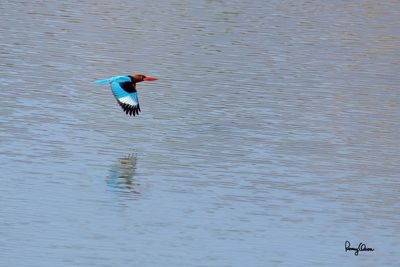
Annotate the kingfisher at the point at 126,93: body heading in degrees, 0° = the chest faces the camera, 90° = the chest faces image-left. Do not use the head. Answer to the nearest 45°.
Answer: approximately 270°
